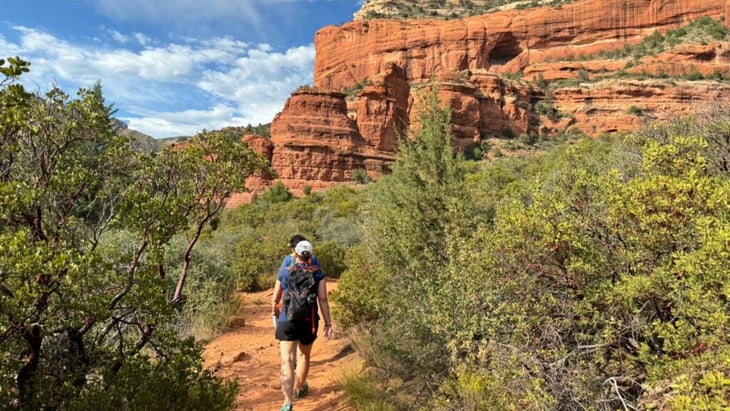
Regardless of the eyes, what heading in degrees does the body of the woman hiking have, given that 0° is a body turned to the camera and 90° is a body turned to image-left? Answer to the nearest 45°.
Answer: approximately 180°

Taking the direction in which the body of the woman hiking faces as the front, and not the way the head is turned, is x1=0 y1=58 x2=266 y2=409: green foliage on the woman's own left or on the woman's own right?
on the woman's own left

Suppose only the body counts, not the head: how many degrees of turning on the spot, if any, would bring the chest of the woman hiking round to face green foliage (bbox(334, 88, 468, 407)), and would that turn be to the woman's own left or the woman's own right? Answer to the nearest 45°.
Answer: approximately 45° to the woman's own right

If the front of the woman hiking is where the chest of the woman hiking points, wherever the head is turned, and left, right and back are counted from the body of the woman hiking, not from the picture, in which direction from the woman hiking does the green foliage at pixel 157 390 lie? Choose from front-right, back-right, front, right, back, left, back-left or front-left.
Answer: back-left

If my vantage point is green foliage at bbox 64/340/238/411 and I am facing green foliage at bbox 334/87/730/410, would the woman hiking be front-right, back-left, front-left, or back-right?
front-left
